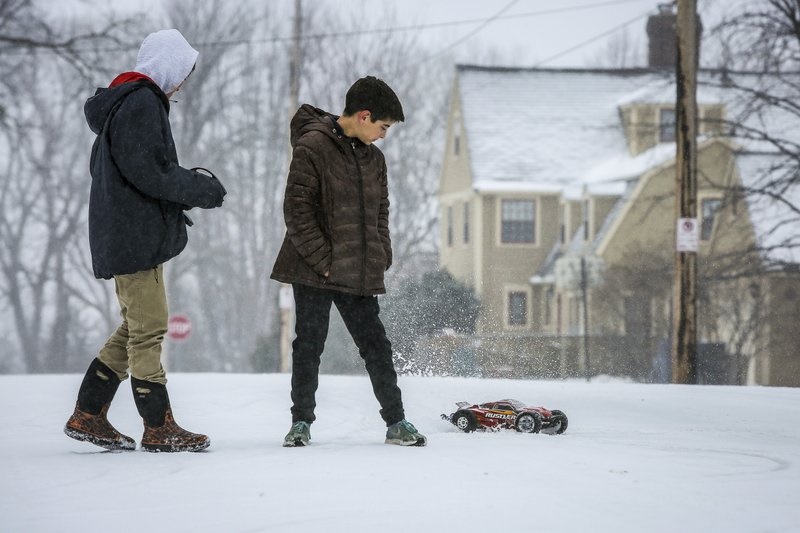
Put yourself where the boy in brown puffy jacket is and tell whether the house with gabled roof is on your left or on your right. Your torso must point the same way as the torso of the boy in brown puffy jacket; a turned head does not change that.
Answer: on your left

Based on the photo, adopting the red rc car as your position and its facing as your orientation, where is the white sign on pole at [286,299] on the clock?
The white sign on pole is roughly at 7 o'clock from the red rc car.

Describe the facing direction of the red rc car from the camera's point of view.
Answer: facing the viewer and to the right of the viewer

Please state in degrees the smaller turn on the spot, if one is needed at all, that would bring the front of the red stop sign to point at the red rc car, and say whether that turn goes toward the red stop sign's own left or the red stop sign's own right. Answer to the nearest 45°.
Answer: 0° — it already faces it

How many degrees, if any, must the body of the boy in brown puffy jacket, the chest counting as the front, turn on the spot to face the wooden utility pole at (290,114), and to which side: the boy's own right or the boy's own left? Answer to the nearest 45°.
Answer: approximately 135° to the boy's own left

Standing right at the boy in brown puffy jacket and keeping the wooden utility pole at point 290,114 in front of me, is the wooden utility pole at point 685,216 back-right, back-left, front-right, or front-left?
front-right

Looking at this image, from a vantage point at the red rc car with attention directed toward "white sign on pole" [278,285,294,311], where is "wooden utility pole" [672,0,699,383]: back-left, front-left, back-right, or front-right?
front-right

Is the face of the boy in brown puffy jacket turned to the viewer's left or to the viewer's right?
to the viewer's right

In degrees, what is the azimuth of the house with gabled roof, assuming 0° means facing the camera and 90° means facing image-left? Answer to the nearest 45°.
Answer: approximately 0°

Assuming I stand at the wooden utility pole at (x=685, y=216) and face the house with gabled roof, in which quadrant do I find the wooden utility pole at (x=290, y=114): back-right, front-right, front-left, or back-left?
front-left

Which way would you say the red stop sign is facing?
toward the camera

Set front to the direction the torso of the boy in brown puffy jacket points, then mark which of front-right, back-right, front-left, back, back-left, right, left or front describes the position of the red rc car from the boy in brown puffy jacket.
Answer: left
